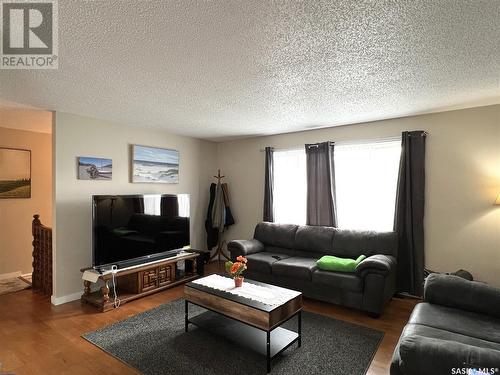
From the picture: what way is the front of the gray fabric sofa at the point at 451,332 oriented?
to the viewer's left

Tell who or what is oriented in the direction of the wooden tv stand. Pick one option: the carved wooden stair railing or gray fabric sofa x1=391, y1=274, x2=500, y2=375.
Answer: the gray fabric sofa

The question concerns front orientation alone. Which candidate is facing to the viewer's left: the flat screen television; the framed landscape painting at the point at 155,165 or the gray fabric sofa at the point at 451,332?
the gray fabric sofa

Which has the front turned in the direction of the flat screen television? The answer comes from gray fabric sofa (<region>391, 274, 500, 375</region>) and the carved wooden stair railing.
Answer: the gray fabric sofa

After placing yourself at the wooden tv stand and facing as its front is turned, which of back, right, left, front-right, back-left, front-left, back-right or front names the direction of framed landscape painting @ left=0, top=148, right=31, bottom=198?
back

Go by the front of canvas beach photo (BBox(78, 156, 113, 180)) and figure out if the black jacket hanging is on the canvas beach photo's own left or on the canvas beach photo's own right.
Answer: on the canvas beach photo's own left

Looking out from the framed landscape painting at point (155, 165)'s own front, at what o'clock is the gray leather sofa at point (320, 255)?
The gray leather sofa is roughly at 12 o'clock from the framed landscape painting.

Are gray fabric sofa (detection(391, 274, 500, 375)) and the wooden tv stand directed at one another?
yes

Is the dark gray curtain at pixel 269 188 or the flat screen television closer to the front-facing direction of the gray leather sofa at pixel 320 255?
the flat screen television
